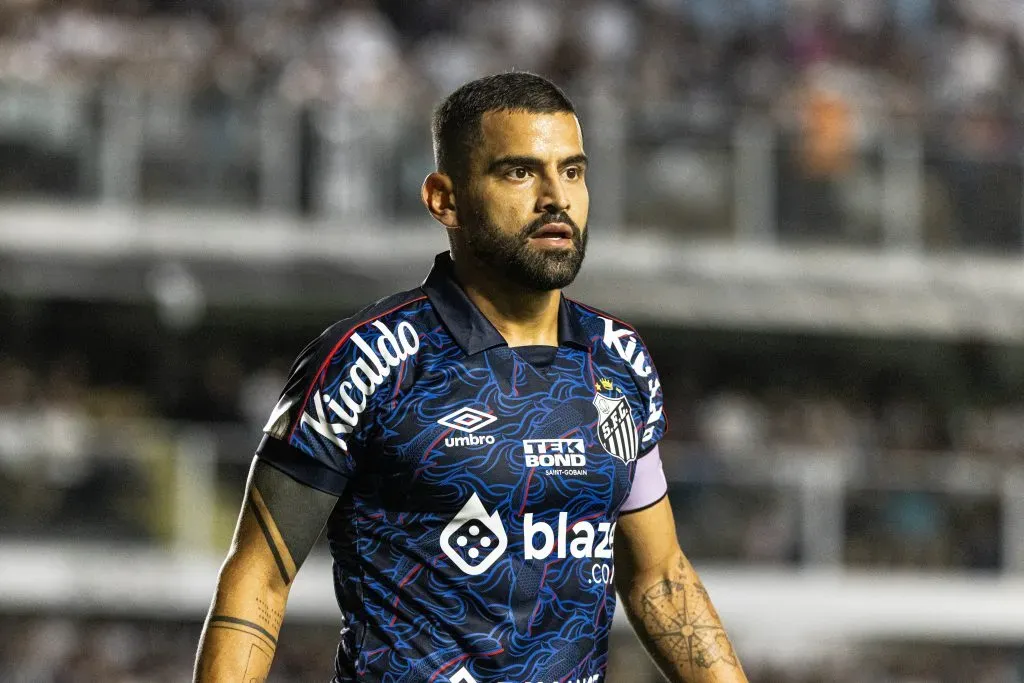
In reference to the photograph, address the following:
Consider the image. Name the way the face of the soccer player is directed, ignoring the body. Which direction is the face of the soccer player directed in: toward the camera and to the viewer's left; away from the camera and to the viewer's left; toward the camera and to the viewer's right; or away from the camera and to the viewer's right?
toward the camera and to the viewer's right

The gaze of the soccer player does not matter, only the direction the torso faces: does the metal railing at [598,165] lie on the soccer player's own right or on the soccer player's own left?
on the soccer player's own left

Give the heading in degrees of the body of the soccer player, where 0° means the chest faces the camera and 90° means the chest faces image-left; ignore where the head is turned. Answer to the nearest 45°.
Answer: approximately 315°
